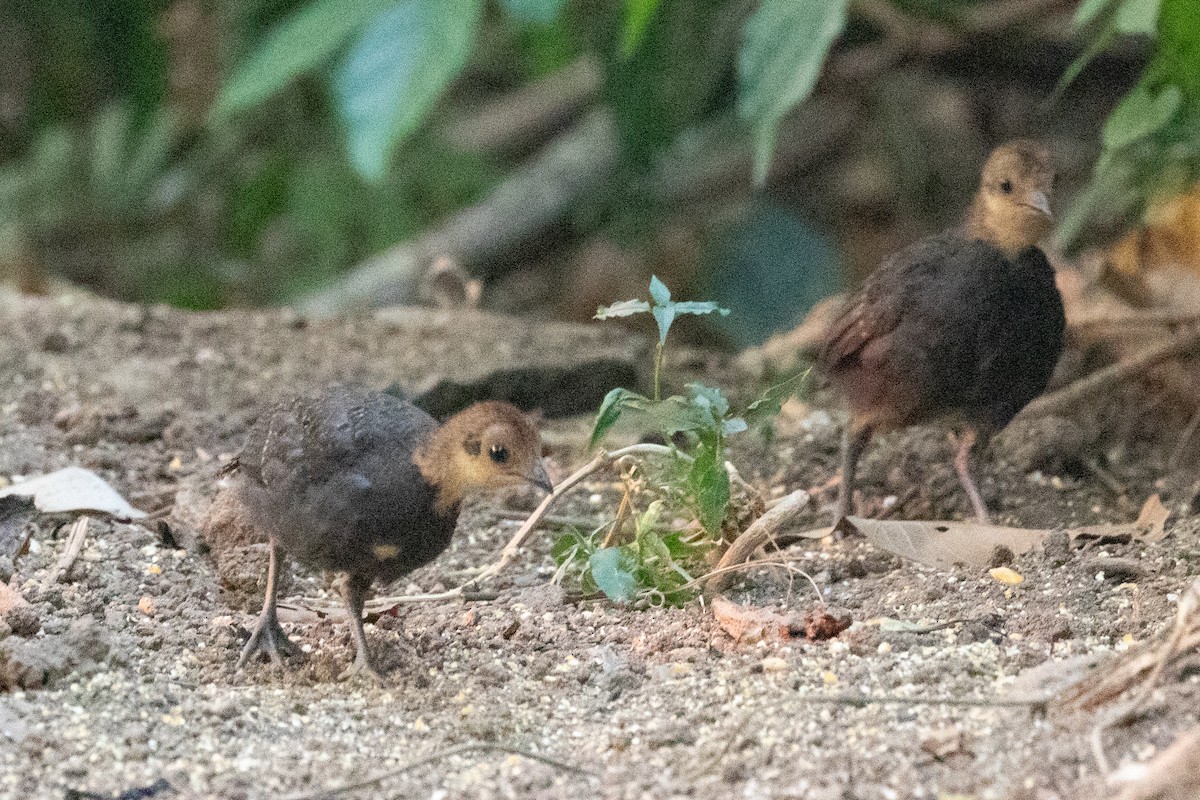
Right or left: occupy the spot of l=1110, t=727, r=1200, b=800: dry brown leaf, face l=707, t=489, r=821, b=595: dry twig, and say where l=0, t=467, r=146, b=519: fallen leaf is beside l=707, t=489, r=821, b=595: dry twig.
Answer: left

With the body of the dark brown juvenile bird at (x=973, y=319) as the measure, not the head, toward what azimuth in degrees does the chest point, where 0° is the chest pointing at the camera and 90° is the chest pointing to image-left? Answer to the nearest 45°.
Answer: approximately 315°

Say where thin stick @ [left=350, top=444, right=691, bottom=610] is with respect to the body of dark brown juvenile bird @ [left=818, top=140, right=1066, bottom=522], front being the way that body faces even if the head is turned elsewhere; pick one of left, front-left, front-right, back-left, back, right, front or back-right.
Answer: right

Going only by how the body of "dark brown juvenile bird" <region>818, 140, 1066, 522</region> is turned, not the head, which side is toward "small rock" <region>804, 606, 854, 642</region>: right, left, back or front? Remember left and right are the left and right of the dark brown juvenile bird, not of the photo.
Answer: right

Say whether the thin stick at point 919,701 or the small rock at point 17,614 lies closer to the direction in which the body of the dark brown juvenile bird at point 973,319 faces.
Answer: the thin stick

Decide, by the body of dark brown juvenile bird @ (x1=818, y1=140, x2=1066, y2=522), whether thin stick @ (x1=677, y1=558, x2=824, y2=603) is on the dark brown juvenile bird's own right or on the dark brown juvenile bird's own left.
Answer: on the dark brown juvenile bird's own right
